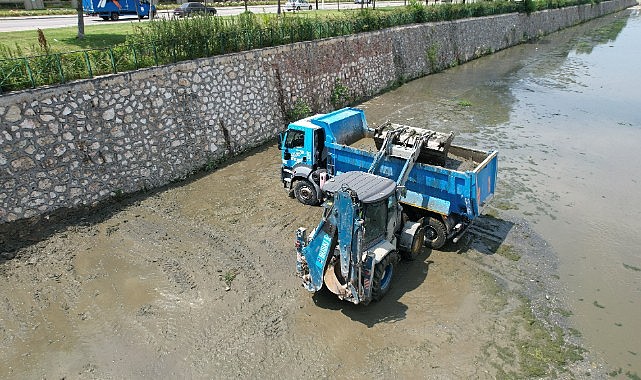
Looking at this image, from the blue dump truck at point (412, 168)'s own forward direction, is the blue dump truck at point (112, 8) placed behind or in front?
in front

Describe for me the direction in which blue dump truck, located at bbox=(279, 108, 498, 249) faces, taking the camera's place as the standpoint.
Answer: facing away from the viewer and to the left of the viewer
